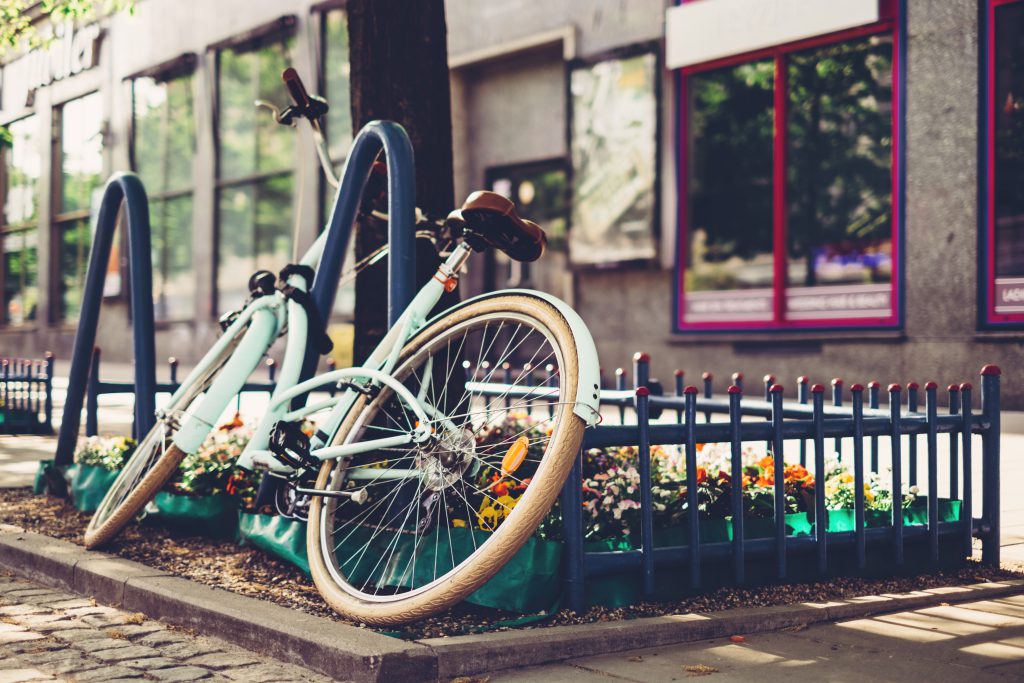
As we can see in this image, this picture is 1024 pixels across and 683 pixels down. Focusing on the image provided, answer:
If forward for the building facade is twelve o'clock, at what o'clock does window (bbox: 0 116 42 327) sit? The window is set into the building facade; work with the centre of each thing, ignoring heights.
The window is roughly at 3 o'clock from the building facade.

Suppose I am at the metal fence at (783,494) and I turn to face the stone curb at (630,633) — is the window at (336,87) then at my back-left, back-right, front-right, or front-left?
back-right

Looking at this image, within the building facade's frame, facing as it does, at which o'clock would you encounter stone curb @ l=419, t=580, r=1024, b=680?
The stone curb is roughly at 11 o'clock from the building facade.

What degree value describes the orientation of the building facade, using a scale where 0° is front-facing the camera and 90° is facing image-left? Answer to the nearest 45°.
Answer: approximately 45°

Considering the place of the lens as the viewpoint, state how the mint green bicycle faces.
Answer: facing away from the viewer and to the left of the viewer

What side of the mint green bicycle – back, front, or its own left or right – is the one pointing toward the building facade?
right

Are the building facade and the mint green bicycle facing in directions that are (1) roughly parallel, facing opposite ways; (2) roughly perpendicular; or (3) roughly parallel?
roughly perpendicular
